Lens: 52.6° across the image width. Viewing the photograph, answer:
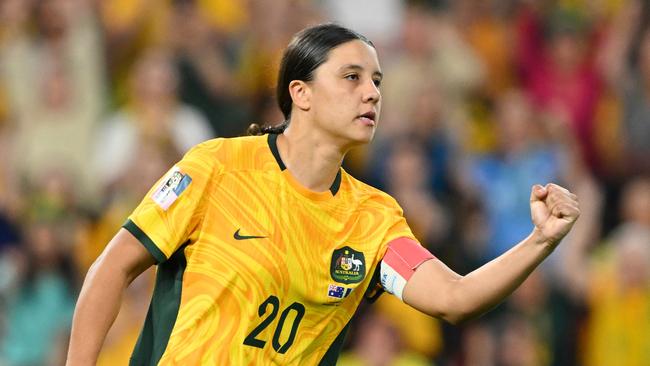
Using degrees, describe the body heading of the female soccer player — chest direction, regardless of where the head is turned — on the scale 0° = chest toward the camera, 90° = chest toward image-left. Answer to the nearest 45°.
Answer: approximately 315°
